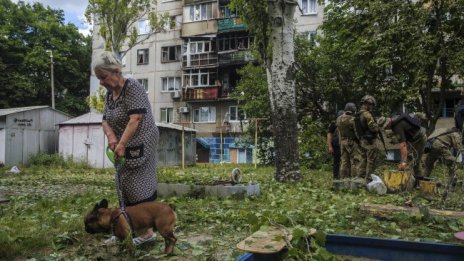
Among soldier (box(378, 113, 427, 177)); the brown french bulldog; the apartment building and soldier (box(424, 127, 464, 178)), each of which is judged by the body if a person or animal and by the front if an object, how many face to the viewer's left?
2

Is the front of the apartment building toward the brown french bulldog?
yes

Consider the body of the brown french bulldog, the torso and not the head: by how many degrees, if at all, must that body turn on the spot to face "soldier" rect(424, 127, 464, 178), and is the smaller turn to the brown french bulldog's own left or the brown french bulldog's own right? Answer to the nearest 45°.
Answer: approximately 135° to the brown french bulldog's own right

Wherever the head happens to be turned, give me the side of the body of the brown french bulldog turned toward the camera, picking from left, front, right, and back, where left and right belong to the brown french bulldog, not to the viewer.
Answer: left

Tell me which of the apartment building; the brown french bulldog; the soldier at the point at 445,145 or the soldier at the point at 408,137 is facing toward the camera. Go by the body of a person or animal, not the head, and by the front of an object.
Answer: the apartment building
